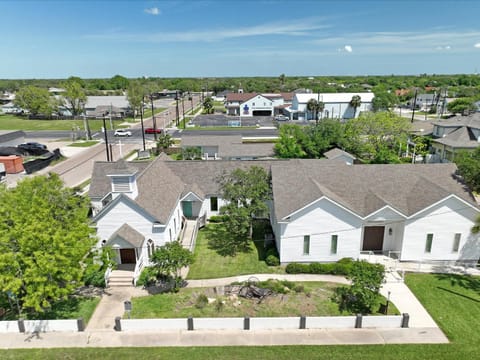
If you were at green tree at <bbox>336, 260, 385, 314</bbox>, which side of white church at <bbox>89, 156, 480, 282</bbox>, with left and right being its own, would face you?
front

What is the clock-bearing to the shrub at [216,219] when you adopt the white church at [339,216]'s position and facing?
The shrub is roughly at 4 o'clock from the white church.

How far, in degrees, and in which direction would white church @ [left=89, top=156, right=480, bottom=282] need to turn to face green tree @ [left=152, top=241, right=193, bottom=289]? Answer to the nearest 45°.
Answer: approximately 45° to its right

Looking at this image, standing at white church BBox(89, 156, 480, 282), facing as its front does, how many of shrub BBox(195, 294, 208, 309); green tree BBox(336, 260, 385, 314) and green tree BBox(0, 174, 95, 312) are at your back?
0

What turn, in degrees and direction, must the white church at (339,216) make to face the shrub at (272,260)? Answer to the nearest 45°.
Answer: approximately 90° to its right

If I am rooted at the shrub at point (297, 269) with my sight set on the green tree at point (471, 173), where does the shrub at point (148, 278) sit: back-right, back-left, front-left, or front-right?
back-left

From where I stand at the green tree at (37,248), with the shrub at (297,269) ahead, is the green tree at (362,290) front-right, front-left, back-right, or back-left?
front-right

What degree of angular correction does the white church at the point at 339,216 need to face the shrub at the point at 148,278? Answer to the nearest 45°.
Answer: approximately 90° to its right

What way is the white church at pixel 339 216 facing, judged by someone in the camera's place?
facing the viewer

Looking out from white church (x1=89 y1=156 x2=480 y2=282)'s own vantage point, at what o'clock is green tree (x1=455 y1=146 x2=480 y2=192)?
The green tree is roughly at 8 o'clock from the white church.

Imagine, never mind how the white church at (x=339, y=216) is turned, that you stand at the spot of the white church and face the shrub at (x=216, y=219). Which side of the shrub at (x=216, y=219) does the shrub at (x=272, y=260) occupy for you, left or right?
left
